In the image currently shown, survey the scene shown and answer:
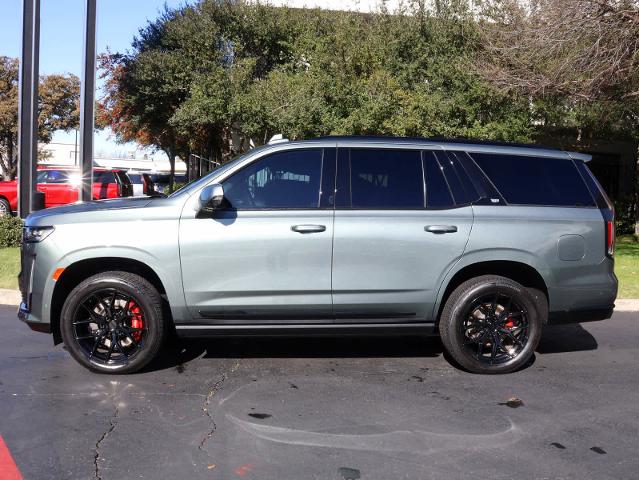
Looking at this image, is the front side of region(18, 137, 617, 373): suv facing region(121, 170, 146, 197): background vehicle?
no

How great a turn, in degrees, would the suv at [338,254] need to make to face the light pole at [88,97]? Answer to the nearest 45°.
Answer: approximately 45° to its right

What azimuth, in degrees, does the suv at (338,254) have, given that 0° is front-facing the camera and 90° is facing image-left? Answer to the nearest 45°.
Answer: approximately 90°

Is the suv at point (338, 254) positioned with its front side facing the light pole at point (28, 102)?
no

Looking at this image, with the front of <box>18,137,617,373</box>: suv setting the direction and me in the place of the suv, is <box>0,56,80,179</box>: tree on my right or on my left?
on my right

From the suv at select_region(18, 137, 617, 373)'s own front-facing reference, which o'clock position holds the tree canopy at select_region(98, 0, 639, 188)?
The tree canopy is roughly at 3 o'clock from the suv.

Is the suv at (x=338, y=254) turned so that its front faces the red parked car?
no

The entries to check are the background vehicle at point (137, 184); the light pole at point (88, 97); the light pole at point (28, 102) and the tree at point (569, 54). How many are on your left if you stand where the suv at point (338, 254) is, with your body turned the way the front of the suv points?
0

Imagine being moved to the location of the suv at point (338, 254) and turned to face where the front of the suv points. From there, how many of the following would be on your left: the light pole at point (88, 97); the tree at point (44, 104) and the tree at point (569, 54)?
0

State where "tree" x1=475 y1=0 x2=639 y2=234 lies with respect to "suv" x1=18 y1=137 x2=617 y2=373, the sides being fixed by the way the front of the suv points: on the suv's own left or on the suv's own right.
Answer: on the suv's own right
